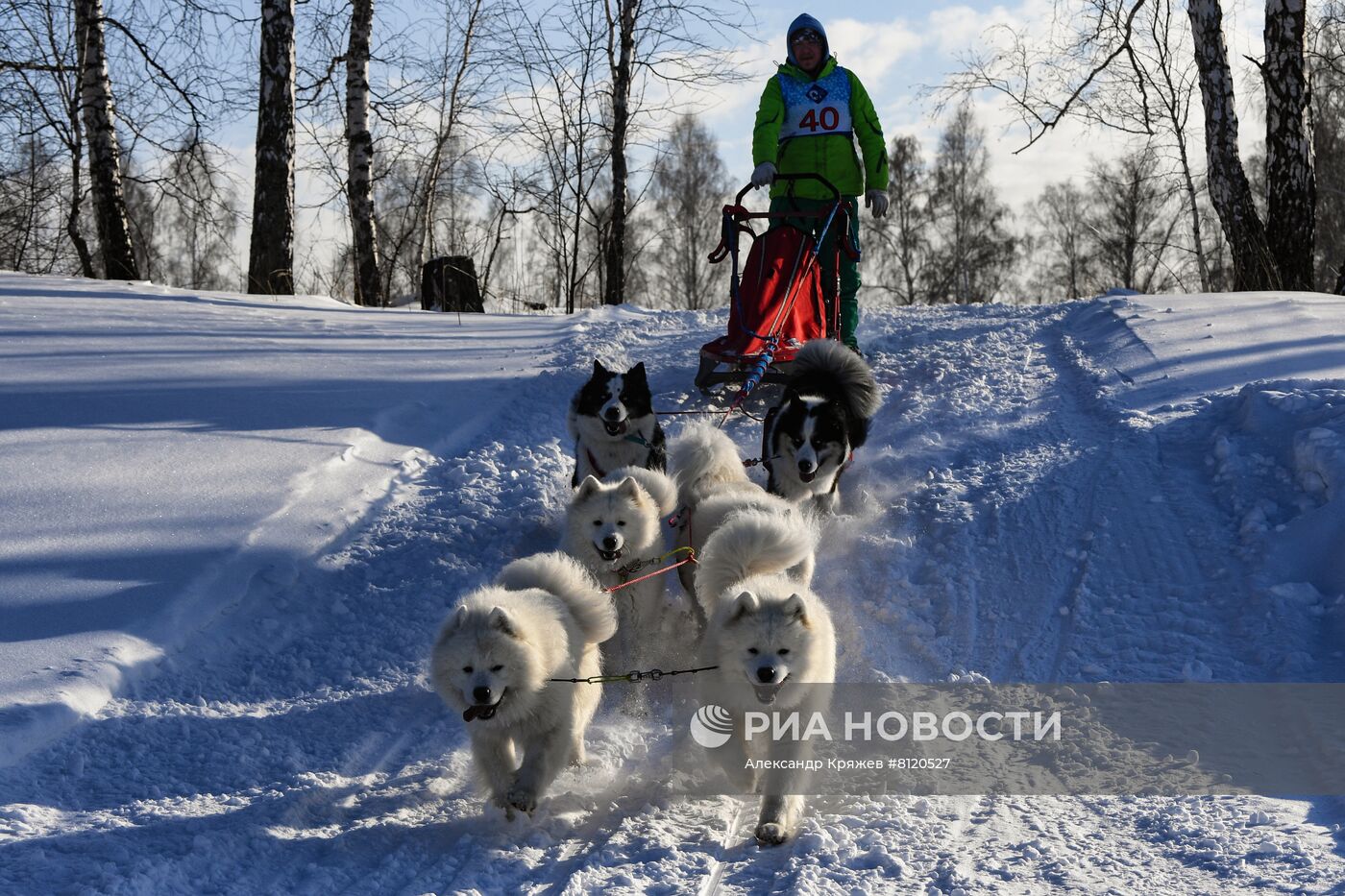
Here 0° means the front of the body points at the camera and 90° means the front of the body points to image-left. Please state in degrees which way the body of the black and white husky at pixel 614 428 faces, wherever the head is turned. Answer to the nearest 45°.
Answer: approximately 0°

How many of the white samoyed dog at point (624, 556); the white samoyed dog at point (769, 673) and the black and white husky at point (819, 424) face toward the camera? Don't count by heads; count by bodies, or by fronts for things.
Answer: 3

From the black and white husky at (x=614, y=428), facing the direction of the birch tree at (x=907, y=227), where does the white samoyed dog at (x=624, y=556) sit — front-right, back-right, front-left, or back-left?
back-right

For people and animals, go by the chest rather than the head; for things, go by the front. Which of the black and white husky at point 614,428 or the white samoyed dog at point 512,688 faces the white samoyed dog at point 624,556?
the black and white husky

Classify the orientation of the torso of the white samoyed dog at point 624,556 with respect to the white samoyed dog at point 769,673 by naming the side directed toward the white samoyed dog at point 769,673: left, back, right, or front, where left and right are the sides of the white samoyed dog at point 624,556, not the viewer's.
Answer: front

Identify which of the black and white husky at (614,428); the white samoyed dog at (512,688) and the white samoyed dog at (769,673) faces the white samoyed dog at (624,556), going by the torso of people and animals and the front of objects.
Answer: the black and white husky

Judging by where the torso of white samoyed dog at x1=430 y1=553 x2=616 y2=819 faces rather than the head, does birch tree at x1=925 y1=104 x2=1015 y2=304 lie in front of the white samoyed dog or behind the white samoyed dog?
behind

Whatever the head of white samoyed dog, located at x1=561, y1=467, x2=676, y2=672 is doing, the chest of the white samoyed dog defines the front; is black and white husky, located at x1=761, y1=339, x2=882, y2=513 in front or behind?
behind

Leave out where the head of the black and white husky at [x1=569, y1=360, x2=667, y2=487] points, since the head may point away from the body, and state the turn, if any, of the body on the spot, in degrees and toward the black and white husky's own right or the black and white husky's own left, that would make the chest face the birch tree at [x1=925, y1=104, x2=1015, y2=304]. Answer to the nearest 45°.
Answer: approximately 180°

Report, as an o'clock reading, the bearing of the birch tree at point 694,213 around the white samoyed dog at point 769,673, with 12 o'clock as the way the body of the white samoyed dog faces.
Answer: The birch tree is roughly at 6 o'clock from the white samoyed dog.

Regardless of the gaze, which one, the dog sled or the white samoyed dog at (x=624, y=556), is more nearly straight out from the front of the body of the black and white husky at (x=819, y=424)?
the white samoyed dog

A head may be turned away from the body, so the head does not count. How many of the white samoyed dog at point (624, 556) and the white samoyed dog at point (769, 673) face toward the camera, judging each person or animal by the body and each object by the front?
2

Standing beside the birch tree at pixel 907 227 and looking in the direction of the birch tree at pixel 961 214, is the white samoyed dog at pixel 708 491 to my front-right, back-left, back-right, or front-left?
back-right

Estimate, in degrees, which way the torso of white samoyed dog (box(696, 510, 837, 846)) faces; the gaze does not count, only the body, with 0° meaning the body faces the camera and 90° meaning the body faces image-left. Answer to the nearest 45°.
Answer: approximately 0°
